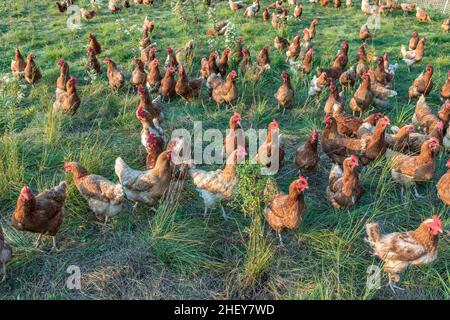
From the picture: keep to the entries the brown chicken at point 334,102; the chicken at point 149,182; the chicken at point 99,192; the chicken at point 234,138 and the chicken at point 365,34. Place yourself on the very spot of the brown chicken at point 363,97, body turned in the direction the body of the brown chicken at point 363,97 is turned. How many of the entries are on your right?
4

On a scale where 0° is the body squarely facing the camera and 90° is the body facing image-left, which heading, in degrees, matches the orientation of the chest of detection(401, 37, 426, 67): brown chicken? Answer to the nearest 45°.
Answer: approximately 270°

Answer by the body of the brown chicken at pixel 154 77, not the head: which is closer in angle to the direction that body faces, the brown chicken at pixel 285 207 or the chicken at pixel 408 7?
the brown chicken

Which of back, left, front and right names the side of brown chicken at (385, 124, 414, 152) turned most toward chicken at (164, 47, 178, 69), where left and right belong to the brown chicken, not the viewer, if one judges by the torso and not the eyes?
back

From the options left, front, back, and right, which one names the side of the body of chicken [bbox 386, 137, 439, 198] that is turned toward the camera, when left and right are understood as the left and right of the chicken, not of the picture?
right

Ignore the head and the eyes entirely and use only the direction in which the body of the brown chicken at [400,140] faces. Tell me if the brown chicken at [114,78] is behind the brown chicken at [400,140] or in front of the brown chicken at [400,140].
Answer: behind

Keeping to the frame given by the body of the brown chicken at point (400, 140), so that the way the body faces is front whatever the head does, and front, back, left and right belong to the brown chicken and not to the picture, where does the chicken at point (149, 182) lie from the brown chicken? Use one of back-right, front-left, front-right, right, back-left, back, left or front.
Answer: back-right

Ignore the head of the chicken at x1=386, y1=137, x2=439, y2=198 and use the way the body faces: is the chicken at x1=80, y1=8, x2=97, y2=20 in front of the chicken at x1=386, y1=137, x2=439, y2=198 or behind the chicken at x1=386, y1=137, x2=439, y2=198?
behind

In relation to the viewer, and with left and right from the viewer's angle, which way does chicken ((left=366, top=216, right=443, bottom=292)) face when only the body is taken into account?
facing to the right of the viewer
